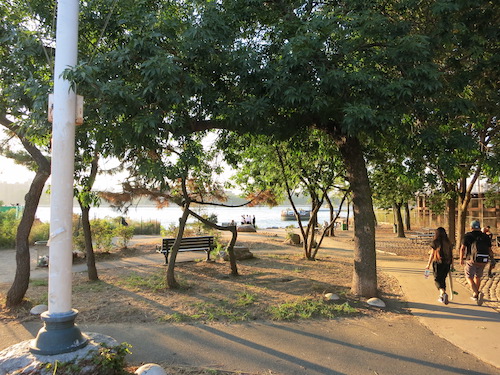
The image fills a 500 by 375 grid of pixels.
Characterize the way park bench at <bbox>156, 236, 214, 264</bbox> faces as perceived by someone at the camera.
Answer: facing away from the viewer and to the left of the viewer

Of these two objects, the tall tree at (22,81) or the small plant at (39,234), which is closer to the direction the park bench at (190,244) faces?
the small plant

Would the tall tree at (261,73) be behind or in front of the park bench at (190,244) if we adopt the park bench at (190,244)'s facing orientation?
behind

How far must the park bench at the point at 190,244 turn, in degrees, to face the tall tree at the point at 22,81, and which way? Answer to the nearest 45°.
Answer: approximately 90° to its left

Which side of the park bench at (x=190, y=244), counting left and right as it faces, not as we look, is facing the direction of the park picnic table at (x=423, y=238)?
right

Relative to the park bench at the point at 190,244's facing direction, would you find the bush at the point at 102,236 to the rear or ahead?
ahead

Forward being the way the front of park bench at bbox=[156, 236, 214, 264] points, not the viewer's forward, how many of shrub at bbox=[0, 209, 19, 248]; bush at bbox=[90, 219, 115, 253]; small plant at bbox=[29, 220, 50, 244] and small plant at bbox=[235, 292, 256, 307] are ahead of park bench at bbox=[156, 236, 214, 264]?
3

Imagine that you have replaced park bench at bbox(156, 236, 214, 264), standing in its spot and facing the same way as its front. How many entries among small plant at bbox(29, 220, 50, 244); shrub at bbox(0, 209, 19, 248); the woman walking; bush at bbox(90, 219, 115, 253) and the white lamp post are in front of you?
3

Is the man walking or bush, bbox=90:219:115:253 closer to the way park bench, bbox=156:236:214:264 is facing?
the bush

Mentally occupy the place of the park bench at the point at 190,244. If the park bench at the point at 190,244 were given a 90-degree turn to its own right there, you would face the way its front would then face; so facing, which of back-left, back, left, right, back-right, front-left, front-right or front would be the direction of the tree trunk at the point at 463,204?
front-right

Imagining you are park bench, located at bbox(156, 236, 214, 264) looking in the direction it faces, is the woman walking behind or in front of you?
behind

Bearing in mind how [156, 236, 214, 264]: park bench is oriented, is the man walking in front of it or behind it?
behind

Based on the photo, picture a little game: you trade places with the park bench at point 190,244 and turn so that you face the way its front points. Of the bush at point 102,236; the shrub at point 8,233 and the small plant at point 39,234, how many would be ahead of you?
3

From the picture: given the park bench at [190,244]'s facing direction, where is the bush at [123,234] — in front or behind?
in front

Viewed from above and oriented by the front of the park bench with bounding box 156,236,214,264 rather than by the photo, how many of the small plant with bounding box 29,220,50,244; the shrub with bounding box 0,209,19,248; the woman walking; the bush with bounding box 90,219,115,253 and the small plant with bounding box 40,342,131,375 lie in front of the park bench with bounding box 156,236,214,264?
3

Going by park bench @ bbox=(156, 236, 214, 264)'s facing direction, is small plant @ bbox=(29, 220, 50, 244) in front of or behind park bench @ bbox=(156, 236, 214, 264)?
in front
